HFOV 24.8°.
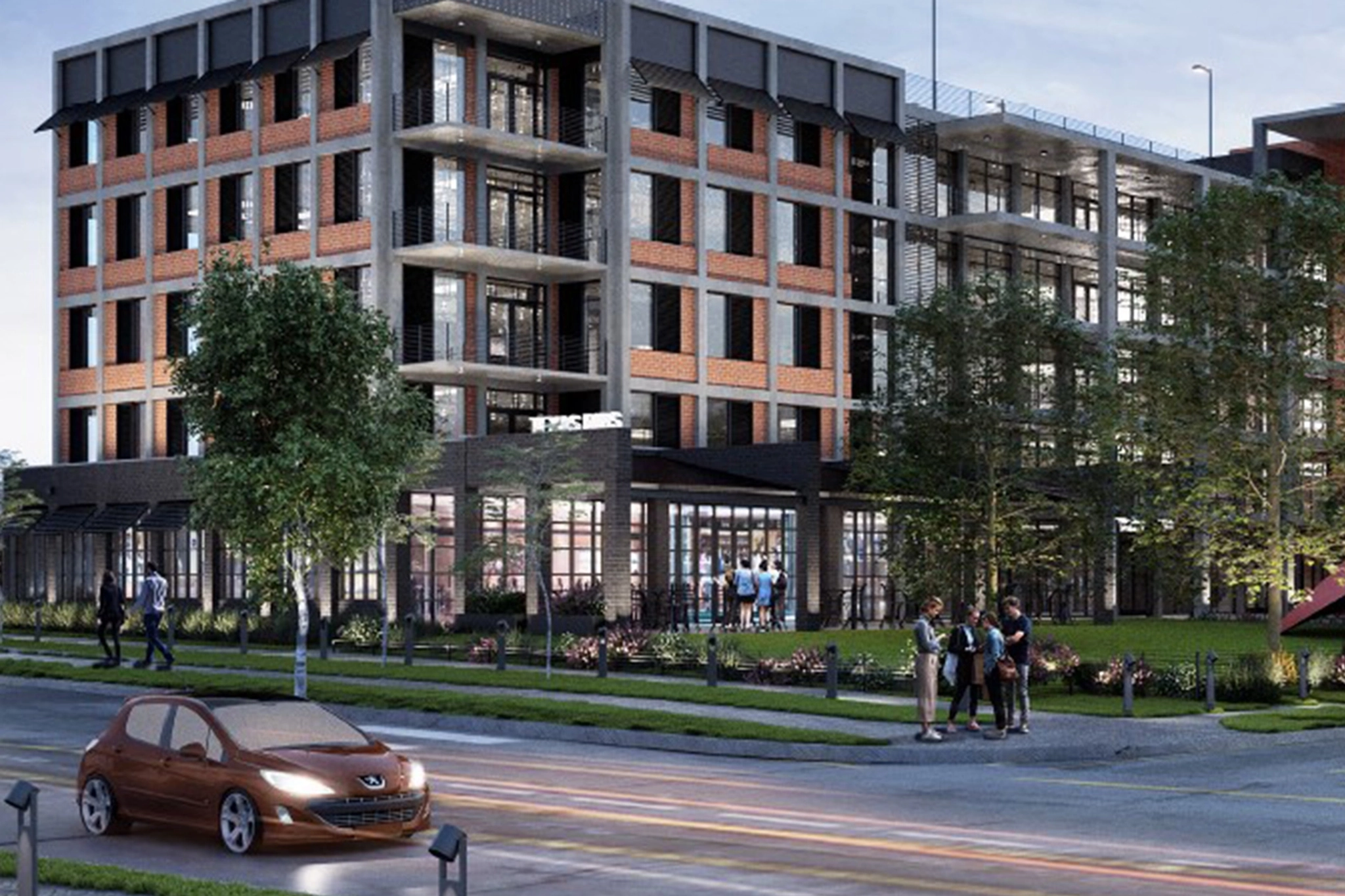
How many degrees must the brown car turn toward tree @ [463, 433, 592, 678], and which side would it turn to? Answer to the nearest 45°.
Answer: approximately 135° to its left

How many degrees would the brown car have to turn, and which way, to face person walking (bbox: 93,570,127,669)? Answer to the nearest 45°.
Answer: approximately 135° to its left

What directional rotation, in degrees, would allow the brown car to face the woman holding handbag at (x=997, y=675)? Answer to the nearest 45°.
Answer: approximately 90° to its left

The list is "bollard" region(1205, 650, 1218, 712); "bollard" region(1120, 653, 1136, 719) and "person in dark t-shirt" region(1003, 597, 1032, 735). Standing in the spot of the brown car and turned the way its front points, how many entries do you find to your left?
3

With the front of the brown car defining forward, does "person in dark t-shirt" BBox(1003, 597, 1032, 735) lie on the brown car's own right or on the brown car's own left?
on the brown car's own left

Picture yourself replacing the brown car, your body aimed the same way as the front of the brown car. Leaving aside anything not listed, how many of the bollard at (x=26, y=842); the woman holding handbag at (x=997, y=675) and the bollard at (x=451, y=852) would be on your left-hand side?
1

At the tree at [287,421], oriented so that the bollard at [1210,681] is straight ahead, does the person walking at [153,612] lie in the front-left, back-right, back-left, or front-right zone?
back-left

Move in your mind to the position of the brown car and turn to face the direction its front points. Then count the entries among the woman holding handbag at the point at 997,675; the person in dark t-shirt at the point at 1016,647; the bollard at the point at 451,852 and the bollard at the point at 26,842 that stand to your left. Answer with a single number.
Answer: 2

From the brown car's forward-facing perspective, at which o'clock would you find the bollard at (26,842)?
The bollard is roughly at 2 o'clock from the brown car.

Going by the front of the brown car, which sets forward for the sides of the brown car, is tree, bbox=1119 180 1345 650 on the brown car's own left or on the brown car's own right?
on the brown car's own left

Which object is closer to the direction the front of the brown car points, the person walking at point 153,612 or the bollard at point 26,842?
the bollard

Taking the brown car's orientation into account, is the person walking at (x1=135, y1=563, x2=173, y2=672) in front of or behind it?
behind

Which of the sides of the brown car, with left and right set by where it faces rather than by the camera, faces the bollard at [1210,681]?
left

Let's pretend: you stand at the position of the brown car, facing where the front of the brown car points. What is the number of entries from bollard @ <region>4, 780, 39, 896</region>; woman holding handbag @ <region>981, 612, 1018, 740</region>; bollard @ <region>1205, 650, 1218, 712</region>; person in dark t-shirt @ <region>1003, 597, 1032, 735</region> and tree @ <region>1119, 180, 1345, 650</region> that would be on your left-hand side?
4
